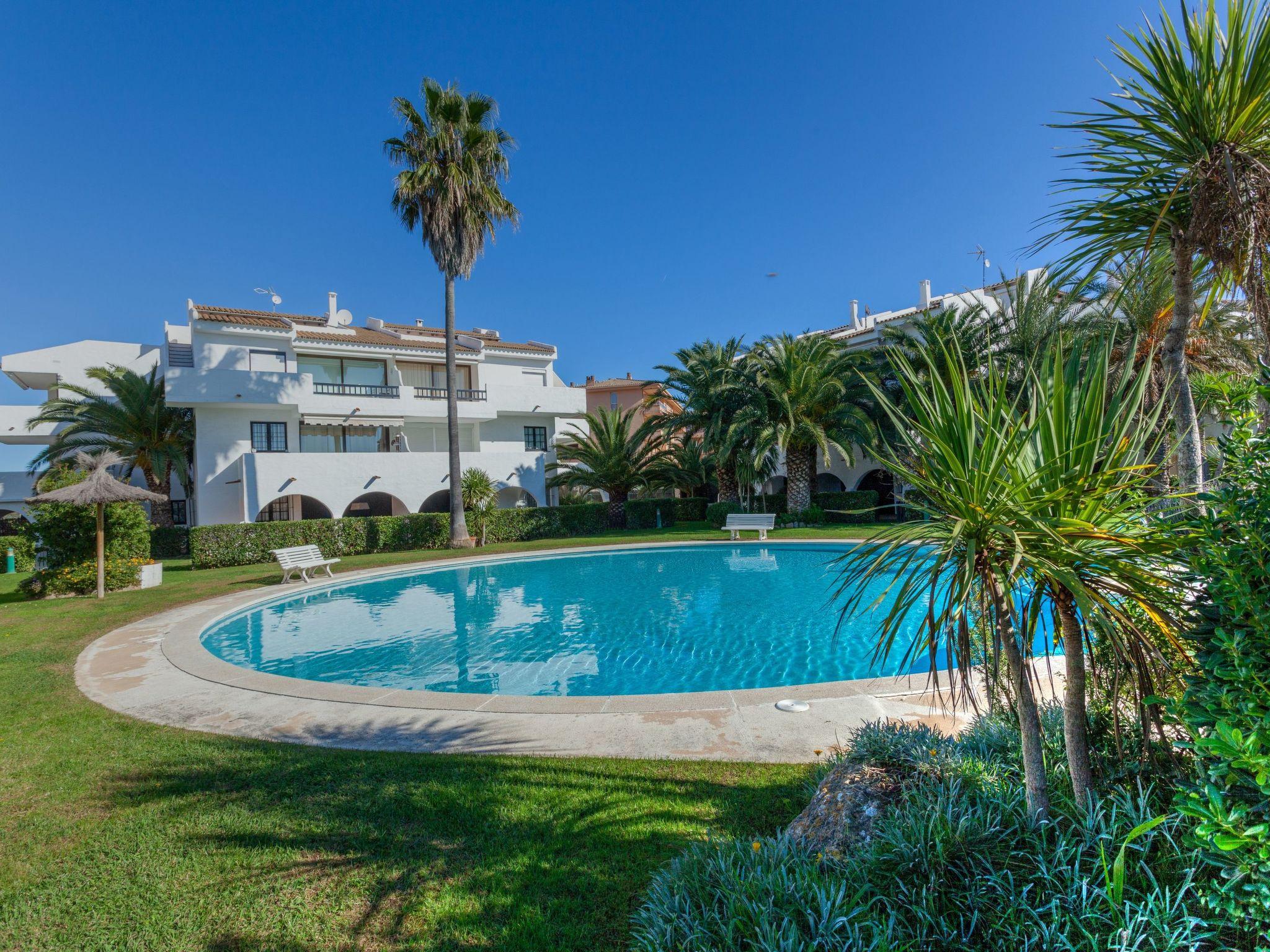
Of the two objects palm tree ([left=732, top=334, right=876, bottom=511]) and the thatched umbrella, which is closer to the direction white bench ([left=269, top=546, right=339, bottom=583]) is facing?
the palm tree

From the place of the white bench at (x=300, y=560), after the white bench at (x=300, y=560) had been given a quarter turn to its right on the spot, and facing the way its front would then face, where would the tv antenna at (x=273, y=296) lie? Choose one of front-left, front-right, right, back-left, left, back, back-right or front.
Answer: back-right

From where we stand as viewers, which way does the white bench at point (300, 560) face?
facing the viewer and to the right of the viewer

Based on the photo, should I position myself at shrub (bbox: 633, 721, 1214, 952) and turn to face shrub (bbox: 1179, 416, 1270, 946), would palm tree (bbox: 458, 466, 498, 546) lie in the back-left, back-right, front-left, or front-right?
back-left

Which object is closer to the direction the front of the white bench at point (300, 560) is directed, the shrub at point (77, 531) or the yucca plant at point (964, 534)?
the yucca plant

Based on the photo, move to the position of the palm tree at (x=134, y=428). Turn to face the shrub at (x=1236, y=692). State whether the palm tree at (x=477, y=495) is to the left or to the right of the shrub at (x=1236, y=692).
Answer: left

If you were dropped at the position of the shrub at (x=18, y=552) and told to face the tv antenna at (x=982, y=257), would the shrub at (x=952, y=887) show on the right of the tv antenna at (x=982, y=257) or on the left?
right

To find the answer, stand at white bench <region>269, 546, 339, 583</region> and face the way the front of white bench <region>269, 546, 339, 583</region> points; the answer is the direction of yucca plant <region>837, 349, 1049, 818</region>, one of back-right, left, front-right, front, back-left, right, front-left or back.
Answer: front-right

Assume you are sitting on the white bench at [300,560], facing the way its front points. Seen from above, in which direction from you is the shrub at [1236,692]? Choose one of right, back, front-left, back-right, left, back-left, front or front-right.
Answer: front-right

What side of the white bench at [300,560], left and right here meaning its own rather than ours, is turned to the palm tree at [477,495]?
left

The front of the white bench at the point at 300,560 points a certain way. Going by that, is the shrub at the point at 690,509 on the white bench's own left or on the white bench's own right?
on the white bench's own left

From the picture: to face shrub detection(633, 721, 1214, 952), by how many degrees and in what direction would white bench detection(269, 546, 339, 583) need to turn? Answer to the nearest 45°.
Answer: approximately 45° to its right

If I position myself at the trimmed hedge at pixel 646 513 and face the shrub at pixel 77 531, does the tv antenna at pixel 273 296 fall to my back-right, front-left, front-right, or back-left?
front-right

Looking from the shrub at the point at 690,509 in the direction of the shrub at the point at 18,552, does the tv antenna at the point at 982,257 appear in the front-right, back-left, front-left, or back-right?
back-left

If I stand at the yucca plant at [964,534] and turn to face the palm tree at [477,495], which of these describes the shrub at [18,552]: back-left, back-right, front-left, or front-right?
front-left

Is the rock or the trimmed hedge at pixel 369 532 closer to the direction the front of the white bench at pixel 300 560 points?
the rock

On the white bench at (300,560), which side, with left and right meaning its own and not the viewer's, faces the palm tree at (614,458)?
left
